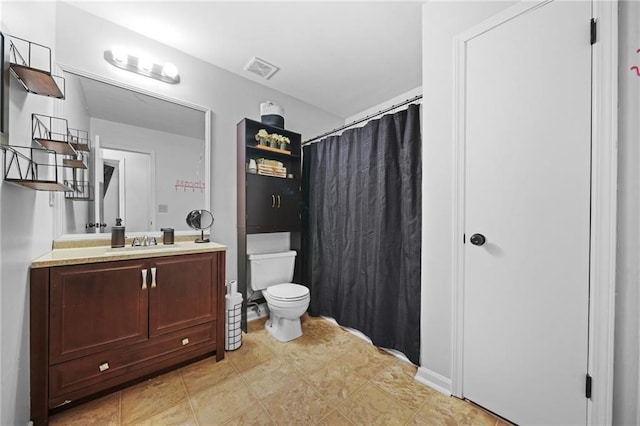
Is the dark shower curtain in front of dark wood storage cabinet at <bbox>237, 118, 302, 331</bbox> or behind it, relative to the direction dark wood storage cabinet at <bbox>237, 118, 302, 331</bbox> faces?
in front

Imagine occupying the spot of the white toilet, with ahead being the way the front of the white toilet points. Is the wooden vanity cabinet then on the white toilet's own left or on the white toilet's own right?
on the white toilet's own right

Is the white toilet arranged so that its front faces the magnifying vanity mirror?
no

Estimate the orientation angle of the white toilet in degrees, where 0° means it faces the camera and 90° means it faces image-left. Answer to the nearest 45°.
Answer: approximately 315°

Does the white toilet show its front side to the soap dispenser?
no

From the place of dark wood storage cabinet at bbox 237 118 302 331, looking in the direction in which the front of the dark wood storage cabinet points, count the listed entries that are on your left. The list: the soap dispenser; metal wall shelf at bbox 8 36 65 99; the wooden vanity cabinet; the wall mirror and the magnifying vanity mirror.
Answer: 0

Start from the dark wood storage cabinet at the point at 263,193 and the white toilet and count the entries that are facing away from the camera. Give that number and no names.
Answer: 0

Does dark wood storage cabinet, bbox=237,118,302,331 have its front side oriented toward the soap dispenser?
no

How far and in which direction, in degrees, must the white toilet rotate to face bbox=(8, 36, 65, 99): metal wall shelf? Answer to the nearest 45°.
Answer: approximately 90° to its right

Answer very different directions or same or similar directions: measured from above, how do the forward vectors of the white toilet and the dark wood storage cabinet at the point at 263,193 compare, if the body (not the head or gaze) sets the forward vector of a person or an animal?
same or similar directions

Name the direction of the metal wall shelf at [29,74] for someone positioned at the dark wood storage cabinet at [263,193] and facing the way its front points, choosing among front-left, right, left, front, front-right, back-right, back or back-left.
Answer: right

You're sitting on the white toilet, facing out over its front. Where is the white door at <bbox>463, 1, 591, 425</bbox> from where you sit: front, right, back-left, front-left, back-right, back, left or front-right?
front
